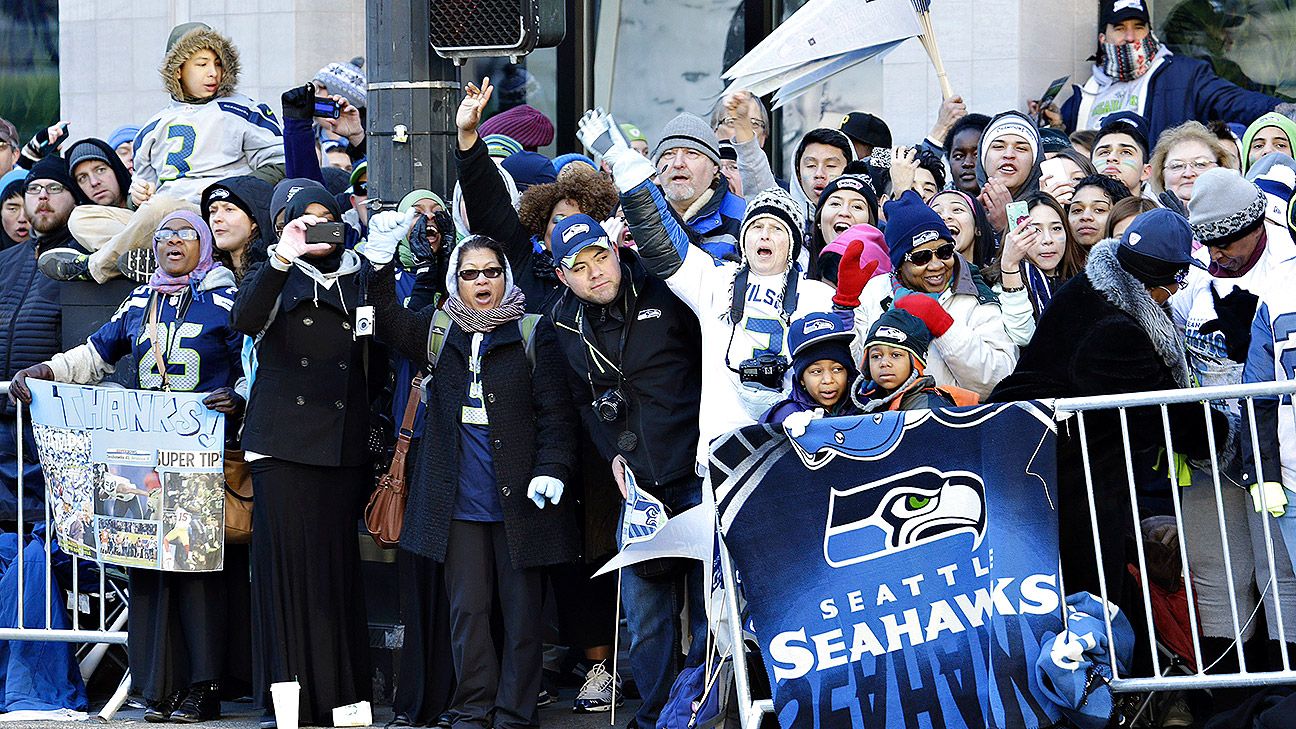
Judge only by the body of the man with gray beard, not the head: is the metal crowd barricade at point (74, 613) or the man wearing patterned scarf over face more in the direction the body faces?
the metal crowd barricade

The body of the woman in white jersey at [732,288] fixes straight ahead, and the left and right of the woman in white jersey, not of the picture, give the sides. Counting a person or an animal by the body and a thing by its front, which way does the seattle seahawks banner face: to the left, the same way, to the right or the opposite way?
the same way

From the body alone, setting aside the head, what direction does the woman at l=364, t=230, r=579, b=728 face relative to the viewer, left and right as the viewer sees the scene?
facing the viewer

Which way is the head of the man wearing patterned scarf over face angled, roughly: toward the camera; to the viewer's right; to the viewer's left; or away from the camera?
toward the camera

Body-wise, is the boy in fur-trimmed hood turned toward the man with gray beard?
no

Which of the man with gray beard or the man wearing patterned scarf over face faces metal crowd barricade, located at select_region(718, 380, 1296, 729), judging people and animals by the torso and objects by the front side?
the man wearing patterned scarf over face

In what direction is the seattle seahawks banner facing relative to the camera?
toward the camera

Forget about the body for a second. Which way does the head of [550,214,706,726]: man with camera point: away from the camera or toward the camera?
toward the camera

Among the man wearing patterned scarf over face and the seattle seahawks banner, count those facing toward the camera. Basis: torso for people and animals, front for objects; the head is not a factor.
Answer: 2

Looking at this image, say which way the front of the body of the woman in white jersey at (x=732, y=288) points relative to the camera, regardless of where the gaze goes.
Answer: toward the camera

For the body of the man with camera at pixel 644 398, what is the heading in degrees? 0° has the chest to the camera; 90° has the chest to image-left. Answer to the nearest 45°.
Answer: approximately 45°

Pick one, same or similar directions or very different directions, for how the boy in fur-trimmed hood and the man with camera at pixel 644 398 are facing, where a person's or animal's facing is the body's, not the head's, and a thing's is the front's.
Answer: same or similar directions

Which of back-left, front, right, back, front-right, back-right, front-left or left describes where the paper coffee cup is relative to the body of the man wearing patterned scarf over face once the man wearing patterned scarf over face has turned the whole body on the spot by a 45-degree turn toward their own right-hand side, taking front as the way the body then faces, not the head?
front

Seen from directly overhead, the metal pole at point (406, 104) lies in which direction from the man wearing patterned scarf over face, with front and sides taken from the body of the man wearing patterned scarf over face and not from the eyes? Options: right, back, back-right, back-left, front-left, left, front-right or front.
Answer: front-right
